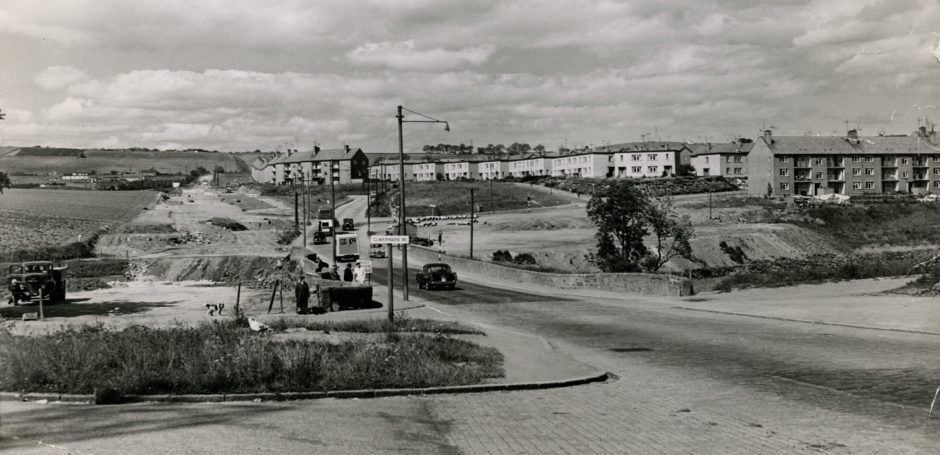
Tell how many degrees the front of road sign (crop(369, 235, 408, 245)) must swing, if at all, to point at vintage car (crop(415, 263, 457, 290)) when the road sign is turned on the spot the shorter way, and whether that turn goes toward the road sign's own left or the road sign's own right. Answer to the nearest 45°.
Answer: approximately 180°

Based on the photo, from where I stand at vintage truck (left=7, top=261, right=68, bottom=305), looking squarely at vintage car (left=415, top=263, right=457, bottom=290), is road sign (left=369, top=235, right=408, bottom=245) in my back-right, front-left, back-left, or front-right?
front-right

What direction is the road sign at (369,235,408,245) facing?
toward the camera

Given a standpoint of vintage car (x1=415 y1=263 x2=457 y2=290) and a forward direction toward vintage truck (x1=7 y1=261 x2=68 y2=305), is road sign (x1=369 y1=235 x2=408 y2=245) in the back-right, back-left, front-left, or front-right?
front-left
